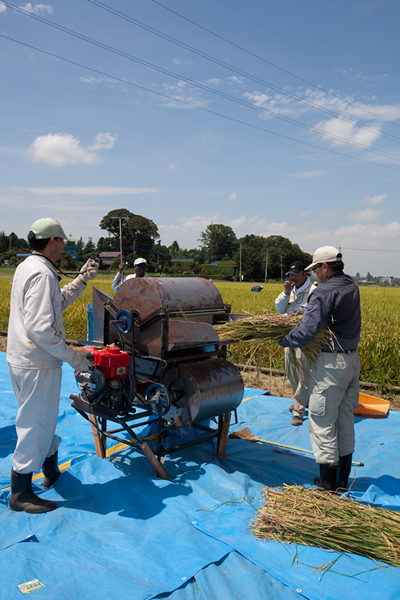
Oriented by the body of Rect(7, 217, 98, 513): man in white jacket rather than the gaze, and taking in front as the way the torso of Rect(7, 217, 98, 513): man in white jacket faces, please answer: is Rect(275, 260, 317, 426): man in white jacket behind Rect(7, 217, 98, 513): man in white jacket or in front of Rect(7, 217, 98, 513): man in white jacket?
in front

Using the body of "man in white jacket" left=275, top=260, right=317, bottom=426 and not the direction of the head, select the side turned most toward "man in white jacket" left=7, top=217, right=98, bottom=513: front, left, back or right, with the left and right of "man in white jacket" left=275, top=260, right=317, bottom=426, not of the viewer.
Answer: front

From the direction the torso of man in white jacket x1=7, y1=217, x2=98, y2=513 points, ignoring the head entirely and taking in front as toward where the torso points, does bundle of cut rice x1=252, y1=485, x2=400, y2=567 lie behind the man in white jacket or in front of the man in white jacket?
in front

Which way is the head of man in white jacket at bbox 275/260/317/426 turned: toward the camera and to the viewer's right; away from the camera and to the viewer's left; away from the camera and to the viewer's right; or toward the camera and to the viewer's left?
toward the camera and to the viewer's left

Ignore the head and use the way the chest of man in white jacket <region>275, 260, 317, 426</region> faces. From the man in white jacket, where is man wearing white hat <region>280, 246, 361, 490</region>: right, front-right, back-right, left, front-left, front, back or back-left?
front-left

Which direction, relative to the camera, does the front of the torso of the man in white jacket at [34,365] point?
to the viewer's right

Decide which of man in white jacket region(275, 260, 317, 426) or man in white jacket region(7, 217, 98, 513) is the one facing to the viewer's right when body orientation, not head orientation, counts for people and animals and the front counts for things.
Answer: man in white jacket region(7, 217, 98, 513)

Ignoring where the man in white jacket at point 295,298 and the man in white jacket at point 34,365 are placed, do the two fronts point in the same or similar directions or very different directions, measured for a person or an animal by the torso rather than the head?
very different directions

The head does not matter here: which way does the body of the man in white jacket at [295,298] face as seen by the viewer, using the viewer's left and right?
facing the viewer and to the left of the viewer

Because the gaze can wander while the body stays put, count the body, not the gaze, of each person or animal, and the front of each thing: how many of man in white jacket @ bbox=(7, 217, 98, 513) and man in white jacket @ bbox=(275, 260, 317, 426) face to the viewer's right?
1
